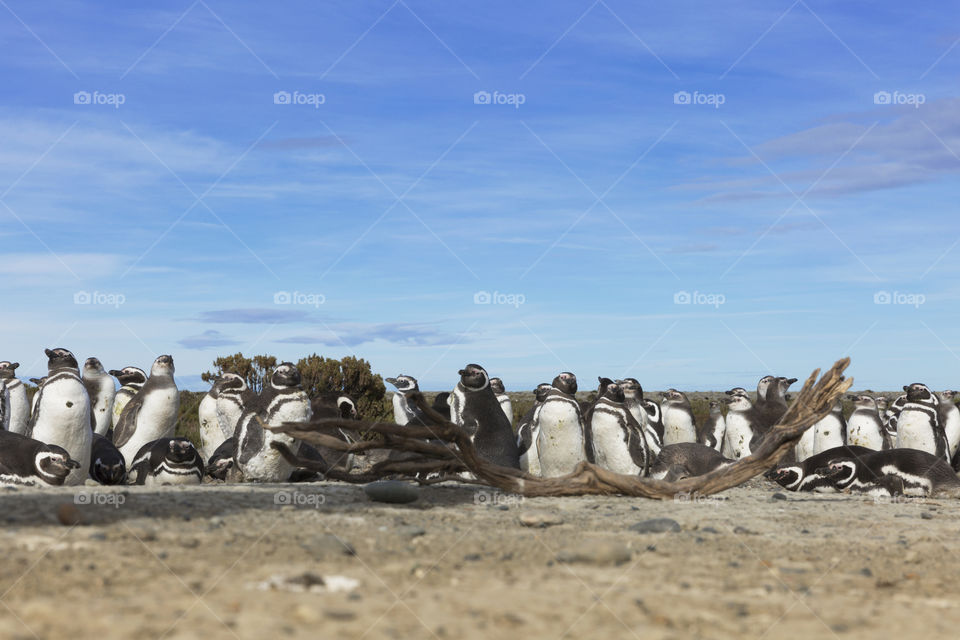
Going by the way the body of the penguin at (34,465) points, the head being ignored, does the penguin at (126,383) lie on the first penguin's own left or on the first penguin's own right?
on the first penguin's own left

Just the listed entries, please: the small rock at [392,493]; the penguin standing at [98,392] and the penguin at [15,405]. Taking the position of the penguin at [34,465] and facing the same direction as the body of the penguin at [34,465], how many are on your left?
2

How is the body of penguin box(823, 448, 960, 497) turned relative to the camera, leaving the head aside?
to the viewer's left

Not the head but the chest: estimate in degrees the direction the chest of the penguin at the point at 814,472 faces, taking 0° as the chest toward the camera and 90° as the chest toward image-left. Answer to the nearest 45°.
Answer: approximately 90°

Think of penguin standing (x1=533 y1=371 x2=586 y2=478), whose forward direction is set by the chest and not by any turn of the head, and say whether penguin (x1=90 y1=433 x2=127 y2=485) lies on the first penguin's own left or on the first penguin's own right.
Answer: on the first penguin's own right

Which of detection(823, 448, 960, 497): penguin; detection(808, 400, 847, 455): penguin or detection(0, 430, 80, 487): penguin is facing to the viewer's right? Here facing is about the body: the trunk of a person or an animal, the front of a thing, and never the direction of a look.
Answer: detection(0, 430, 80, 487): penguin
